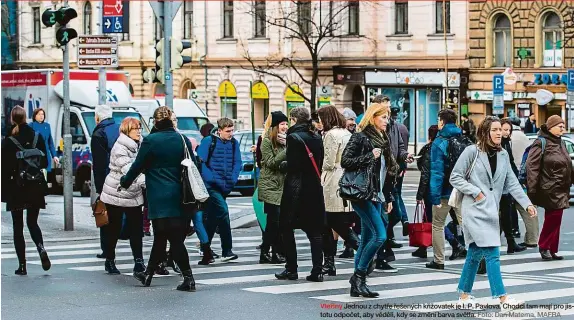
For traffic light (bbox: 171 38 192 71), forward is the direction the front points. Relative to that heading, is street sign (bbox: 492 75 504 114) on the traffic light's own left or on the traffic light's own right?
on the traffic light's own left

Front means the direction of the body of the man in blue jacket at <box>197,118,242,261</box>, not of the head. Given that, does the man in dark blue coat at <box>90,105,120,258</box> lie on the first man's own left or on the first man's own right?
on the first man's own right

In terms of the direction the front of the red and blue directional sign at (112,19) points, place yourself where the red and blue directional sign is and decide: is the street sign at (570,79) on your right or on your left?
on your left

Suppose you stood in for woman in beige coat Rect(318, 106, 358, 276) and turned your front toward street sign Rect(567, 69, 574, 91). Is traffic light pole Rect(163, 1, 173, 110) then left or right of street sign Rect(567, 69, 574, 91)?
left

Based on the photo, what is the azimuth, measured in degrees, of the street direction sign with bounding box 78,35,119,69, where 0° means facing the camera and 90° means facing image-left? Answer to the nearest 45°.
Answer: approximately 0°

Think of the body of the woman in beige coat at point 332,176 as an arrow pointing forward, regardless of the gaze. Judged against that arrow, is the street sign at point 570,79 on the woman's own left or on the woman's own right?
on the woman's own right

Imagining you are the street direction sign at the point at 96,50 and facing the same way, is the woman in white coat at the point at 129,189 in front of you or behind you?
in front

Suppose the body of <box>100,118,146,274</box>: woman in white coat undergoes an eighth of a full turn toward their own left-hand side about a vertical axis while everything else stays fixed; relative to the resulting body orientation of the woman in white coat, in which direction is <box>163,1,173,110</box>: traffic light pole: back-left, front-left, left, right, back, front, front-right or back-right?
left

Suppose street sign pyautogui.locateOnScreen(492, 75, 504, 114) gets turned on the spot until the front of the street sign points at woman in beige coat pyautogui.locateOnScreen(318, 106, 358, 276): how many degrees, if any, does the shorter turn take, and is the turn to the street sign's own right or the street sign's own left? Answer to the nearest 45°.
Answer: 0° — it already faces them
